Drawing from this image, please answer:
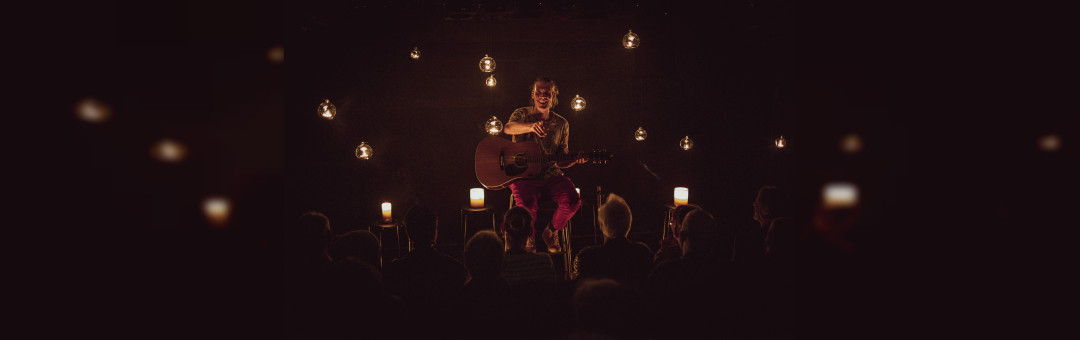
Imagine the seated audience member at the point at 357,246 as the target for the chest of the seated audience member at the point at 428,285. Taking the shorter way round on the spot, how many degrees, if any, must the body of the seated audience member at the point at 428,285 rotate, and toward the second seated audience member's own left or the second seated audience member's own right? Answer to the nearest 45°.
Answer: approximately 45° to the second seated audience member's own left

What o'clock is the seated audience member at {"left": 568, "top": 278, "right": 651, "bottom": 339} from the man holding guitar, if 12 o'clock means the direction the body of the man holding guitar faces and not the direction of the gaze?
The seated audience member is roughly at 12 o'clock from the man holding guitar.

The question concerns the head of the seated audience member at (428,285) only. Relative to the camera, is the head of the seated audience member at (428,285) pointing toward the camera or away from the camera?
away from the camera

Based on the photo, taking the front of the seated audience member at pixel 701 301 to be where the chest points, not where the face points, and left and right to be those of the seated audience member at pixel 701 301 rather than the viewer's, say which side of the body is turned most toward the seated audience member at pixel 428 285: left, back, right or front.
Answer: left

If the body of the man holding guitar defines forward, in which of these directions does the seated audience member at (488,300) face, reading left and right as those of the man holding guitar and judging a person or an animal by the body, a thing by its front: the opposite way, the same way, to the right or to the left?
the opposite way

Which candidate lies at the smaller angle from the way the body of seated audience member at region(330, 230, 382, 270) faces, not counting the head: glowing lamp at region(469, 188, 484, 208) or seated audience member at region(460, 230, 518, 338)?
the glowing lamp

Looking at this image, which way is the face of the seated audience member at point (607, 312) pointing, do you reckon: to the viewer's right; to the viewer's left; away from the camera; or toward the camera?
away from the camera

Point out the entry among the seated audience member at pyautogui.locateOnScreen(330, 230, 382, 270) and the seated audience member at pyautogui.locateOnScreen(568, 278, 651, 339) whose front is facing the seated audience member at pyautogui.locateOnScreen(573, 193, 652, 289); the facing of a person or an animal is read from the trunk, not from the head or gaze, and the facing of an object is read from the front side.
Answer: the seated audience member at pyautogui.locateOnScreen(568, 278, 651, 339)

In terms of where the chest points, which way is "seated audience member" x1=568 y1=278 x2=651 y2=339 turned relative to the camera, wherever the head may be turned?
away from the camera

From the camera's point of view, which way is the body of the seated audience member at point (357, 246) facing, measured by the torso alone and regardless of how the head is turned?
away from the camera

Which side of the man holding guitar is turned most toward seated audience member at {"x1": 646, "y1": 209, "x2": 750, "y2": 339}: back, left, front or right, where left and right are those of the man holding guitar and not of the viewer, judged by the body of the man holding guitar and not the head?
front

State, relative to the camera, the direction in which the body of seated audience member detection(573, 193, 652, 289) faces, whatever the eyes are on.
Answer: away from the camera

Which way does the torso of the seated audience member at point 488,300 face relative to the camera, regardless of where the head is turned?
away from the camera
